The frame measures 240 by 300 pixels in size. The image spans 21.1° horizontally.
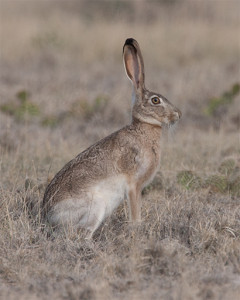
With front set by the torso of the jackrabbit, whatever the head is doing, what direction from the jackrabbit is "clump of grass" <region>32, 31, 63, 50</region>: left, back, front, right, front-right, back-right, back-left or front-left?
left

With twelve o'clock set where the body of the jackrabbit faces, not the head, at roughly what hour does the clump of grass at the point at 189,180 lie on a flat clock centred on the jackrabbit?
The clump of grass is roughly at 10 o'clock from the jackrabbit.

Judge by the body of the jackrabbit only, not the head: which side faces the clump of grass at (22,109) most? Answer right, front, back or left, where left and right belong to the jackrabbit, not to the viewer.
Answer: left

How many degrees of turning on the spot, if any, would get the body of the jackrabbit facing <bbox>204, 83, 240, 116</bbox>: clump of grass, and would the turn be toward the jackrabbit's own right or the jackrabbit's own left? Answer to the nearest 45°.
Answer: approximately 90° to the jackrabbit's own left

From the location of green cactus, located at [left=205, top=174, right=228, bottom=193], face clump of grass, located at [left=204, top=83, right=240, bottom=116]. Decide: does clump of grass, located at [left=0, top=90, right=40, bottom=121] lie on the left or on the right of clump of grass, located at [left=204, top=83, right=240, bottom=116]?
left

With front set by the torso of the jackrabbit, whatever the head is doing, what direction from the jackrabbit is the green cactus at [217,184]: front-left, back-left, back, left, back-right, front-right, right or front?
front-left

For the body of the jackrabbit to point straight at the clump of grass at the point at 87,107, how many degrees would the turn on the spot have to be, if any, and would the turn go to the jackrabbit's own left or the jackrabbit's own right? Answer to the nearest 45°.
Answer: approximately 90° to the jackrabbit's own left

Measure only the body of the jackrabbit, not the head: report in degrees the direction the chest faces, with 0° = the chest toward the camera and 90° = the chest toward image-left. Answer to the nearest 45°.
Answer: approximately 270°
